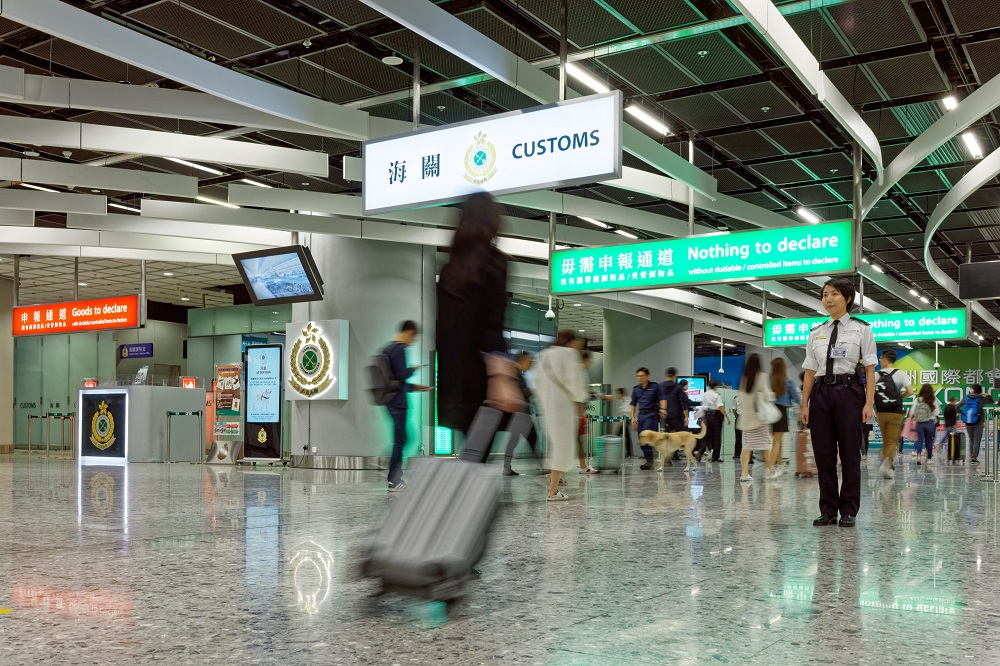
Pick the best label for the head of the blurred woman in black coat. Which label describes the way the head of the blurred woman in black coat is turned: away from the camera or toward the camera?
away from the camera

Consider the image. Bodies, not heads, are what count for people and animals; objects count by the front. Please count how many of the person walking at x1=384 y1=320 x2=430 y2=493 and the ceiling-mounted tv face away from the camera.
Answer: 0

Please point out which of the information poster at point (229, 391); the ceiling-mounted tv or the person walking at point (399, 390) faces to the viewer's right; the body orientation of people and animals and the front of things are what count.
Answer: the person walking

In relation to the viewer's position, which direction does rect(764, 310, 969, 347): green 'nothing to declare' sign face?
facing the viewer

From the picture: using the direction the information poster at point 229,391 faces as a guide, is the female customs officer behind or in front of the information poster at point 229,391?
in front

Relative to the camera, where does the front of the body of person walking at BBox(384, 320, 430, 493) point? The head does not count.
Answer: to the viewer's right

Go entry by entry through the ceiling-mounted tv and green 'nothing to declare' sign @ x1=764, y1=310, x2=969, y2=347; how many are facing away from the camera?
0

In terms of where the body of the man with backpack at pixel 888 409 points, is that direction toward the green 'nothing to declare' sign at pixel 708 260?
no

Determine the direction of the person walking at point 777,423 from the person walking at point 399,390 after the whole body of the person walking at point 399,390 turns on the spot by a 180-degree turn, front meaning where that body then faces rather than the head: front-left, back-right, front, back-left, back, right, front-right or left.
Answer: back-right

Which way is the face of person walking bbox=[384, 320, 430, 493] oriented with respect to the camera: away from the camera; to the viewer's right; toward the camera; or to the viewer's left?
to the viewer's right

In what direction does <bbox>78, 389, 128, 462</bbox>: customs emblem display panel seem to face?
toward the camera

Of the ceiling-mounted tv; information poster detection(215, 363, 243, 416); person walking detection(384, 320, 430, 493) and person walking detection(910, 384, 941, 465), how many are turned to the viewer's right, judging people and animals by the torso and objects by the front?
1
